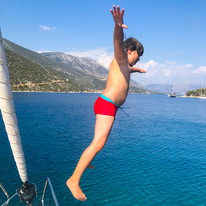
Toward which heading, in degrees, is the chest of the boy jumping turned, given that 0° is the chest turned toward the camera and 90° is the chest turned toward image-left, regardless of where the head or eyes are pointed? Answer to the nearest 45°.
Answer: approximately 270°

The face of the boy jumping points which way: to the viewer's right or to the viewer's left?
to the viewer's right
